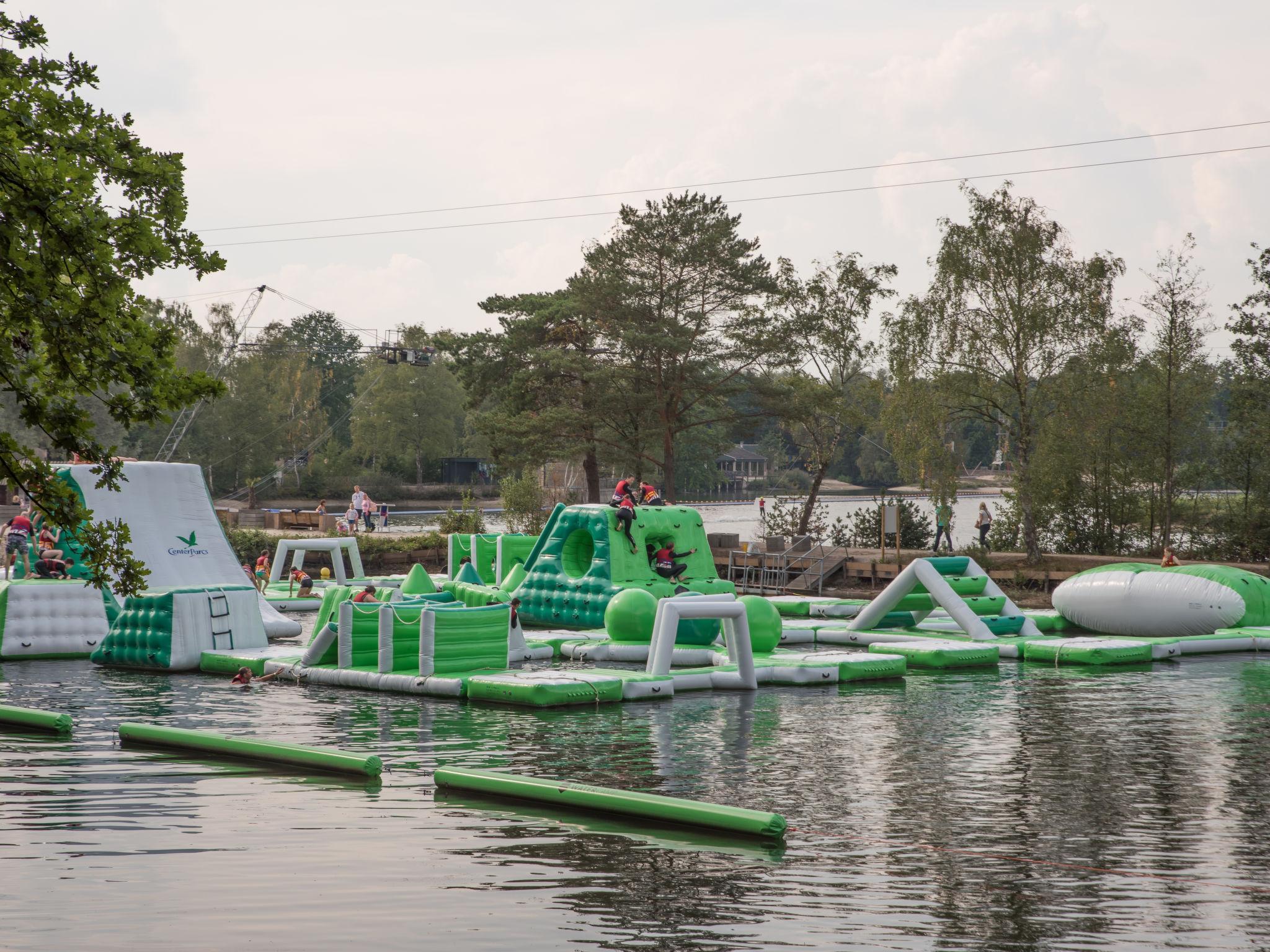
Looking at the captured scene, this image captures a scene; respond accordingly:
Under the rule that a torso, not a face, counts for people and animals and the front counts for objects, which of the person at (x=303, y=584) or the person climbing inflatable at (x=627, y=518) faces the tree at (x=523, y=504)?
the person climbing inflatable

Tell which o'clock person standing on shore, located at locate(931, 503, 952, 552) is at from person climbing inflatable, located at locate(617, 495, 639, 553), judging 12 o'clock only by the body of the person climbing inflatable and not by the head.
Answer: The person standing on shore is roughly at 1 o'clock from the person climbing inflatable.

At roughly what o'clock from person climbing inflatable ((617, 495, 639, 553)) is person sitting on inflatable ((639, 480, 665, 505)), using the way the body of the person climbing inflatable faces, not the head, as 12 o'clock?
The person sitting on inflatable is roughly at 12 o'clock from the person climbing inflatable.

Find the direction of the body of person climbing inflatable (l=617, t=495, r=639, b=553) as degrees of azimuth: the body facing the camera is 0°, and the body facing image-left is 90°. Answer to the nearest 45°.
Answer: approximately 180°

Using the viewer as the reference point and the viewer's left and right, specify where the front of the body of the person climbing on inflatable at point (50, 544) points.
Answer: facing to the right of the viewer

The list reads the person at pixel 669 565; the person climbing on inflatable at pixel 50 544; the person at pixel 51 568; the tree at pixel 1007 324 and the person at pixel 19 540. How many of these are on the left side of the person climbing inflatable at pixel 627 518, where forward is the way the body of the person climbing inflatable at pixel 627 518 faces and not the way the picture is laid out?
3
